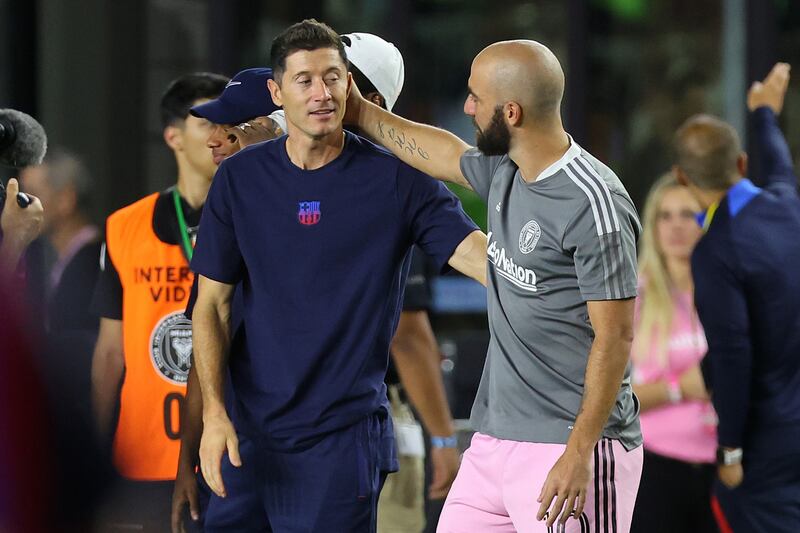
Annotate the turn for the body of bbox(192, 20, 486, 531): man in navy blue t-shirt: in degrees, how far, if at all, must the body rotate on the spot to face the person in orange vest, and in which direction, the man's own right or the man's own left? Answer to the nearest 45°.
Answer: approximately 135° to the man's own right

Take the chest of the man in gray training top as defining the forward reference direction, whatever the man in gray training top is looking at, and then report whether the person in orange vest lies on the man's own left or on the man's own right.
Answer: on the man's own right

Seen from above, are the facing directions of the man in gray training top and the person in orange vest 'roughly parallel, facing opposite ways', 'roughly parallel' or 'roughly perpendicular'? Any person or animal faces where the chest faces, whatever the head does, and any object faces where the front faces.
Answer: roughly perpendicular

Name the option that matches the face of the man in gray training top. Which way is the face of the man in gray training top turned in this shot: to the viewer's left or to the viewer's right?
to the viewer's left

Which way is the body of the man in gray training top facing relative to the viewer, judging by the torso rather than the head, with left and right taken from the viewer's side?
facing the viewer and to the left of the viewer

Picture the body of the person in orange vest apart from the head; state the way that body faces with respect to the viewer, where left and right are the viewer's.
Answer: facing the viewer and to the right of the viewer
